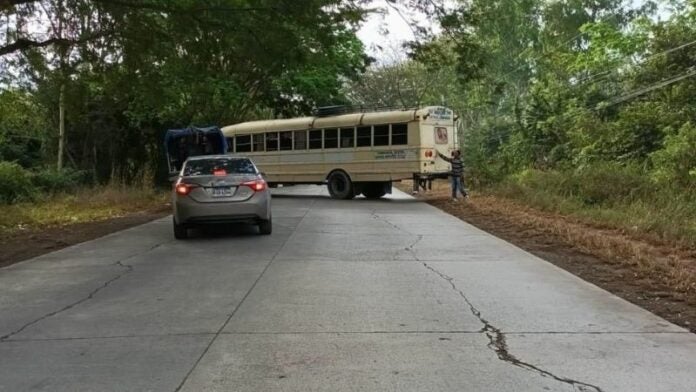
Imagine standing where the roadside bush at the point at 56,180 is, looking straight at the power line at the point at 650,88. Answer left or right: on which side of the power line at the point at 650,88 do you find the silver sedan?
right

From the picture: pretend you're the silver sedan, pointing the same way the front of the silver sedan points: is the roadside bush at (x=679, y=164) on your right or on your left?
on your right

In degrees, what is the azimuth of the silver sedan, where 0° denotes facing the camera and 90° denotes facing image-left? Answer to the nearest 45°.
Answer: approximately 180°

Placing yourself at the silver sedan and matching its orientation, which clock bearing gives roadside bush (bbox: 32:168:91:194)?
The roadside bush is roughly at 11 o'clock from the silver sedan.

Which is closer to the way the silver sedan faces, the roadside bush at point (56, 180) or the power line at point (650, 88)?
the roadside bush
